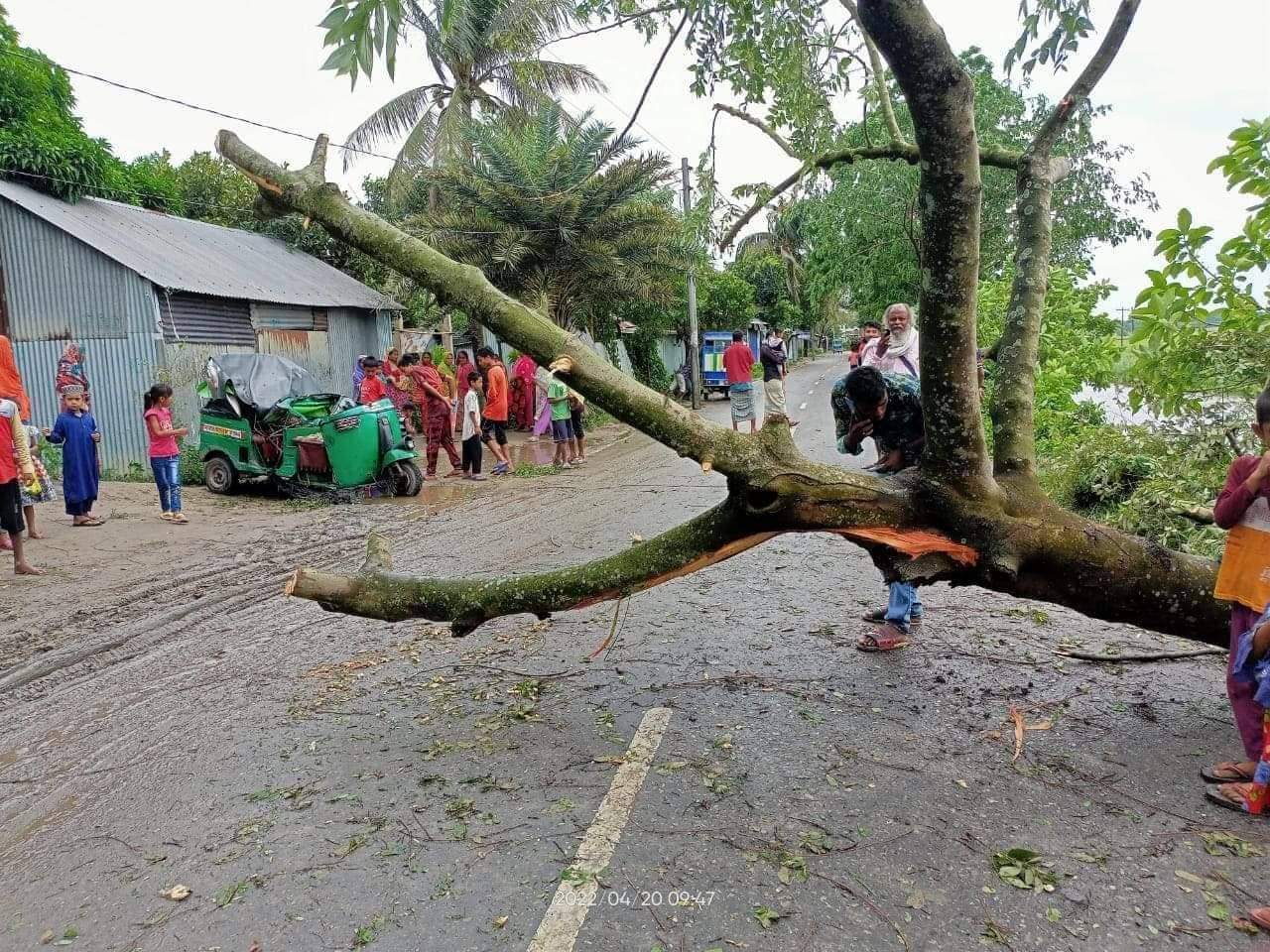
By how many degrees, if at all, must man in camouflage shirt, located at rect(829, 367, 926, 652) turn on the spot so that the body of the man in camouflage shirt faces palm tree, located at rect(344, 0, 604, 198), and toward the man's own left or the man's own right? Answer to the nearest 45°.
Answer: approximately 90° to the man's own right

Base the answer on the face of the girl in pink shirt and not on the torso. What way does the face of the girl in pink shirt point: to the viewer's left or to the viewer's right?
to the viewer's right

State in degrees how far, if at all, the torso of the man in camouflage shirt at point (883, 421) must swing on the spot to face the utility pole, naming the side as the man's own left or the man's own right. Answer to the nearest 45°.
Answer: approximately 135° to the man's own right

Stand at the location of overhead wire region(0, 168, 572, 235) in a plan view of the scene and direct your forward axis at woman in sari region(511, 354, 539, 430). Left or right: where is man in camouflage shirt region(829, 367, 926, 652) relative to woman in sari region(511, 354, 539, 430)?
right

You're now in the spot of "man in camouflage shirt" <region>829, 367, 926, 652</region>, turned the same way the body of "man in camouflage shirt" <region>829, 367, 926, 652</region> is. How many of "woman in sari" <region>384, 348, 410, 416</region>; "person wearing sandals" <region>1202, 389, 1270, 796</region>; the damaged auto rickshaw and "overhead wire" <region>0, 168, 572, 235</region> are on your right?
3

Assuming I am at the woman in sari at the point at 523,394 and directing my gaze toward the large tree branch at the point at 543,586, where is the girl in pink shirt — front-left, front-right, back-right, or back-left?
front-right

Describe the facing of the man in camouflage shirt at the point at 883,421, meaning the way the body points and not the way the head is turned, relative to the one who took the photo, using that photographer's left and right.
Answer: facing the viewer and to the left of the viewer
